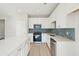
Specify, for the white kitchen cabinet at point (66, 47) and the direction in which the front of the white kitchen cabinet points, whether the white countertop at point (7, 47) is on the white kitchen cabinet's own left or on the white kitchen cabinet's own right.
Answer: on the white kitchen cabinet's own left

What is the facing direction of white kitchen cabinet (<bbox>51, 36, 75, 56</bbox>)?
to the viewer's left

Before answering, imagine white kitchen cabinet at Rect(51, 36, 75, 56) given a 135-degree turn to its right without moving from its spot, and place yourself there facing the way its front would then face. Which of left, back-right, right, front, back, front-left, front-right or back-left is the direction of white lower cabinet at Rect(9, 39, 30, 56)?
back
